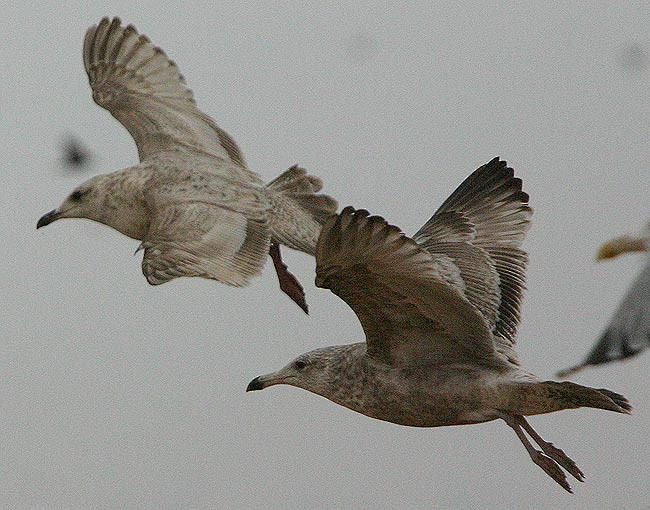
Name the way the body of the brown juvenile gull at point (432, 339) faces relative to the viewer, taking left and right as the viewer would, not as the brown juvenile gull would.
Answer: facing to the left of the viewer

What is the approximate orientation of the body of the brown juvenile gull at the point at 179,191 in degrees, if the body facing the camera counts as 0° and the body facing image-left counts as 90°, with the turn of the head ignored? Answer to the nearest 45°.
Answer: approximately 90°

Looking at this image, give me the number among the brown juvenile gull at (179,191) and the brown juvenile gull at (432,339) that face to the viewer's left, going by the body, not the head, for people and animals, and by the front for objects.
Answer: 2

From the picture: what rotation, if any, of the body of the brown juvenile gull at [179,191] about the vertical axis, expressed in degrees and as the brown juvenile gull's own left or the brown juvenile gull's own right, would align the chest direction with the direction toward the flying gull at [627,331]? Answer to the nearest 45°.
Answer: approximately 135° to the brown juvenile gull's own left

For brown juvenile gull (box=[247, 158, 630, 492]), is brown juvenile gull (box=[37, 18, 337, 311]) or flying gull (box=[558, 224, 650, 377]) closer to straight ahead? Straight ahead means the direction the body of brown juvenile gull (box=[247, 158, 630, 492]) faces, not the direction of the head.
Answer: the brown juvenile gull
